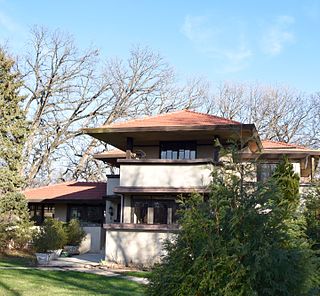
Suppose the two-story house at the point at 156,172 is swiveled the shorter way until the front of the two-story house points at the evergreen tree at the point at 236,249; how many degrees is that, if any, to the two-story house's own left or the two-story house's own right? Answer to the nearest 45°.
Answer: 0° — it already faces it

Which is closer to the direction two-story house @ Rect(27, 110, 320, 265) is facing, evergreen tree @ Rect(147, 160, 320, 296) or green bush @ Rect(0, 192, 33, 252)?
the evergreen tree

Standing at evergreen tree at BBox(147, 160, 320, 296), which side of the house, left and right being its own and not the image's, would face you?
front

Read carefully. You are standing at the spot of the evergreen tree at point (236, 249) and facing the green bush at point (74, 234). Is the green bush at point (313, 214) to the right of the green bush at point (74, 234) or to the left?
right

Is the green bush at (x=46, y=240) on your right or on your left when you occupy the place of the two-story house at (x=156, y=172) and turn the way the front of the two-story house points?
on your right
